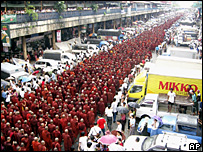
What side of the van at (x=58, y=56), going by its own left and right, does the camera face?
right

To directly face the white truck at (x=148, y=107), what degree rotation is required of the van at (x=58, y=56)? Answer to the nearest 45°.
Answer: approximately 90° to its right

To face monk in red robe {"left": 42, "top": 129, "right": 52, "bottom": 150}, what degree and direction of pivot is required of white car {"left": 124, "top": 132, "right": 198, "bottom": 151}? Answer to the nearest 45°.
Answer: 0° — it already faces them

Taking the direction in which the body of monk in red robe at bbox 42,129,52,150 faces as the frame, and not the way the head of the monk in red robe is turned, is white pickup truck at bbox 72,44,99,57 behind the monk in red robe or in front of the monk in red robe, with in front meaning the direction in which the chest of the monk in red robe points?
in front

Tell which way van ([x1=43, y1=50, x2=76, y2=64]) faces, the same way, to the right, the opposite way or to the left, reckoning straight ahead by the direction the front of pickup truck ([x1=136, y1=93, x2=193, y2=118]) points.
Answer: the opposite way

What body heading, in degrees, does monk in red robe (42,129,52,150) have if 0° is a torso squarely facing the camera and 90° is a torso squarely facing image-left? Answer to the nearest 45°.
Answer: approximately 180°

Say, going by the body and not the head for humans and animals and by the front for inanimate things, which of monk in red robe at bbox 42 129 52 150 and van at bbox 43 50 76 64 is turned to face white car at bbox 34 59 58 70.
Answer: the monk in red robe

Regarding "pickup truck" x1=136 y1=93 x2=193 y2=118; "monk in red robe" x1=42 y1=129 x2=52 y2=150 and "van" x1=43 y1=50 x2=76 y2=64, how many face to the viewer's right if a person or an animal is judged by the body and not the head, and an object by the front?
1

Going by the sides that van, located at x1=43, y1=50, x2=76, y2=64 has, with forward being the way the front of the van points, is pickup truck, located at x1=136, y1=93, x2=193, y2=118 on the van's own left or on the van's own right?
on the van's own right
